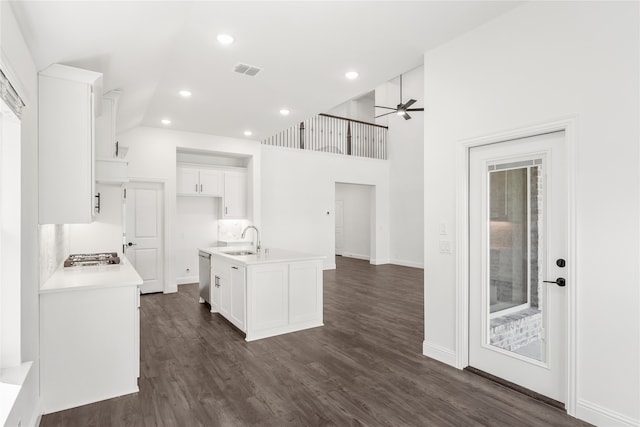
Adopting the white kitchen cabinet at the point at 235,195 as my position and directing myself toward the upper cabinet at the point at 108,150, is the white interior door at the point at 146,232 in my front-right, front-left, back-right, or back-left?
front-right

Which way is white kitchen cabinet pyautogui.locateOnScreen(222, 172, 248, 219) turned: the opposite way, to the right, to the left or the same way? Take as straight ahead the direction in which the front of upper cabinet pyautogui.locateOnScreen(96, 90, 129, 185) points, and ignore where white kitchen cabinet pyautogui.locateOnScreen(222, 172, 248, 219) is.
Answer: to the right

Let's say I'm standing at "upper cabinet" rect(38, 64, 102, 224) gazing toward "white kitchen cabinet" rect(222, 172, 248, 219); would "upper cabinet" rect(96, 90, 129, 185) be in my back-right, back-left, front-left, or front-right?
front-left

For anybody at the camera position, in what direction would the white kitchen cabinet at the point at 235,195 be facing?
facing the viewer

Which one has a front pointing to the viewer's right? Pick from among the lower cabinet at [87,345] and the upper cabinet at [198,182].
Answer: the lower cabinet

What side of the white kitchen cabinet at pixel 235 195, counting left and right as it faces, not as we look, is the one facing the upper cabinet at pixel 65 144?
front

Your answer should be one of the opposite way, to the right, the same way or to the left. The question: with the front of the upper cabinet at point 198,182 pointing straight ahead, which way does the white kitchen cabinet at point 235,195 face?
the same way

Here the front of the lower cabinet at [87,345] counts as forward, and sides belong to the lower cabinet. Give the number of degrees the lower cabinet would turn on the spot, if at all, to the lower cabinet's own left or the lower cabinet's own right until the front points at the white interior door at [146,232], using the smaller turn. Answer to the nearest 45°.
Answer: approximately 90° to the lower cabinet's own left

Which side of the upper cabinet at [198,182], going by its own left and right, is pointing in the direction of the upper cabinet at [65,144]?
front

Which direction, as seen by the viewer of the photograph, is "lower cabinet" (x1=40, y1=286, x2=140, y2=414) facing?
facing to the right of the viewer

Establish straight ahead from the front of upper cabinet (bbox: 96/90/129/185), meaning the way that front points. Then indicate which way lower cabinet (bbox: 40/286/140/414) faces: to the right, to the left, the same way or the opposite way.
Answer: the same way

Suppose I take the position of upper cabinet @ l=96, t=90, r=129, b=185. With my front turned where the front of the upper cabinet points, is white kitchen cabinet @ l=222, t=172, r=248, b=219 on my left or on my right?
on my left

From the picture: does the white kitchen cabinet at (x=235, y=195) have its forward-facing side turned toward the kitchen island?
yes

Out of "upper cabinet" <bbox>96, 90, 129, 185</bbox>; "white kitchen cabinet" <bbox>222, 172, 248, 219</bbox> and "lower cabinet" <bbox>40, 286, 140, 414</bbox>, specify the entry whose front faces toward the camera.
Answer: the white kitchen cabinet

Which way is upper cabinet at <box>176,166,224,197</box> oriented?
toward the camera

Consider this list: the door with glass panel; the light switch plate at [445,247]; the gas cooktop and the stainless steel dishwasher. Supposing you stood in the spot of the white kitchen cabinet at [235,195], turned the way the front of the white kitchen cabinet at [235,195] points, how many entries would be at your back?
0

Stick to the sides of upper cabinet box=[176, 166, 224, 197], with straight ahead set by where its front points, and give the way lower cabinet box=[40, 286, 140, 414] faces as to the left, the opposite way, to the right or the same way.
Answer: to the left

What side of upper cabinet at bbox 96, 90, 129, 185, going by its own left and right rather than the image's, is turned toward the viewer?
right
